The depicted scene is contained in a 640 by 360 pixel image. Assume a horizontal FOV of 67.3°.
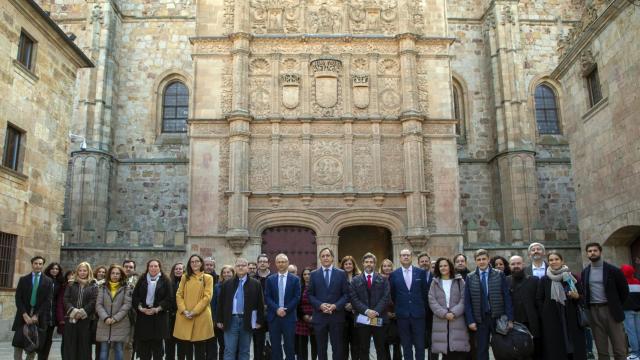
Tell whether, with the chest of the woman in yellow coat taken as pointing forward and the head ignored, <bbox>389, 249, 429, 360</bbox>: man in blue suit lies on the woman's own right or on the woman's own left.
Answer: on the woman's own left

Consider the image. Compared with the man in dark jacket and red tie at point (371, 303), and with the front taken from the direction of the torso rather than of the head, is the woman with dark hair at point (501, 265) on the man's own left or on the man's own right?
on the man's own left

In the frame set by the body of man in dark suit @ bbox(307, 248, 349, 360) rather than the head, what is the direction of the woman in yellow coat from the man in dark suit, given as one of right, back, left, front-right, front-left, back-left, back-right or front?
right

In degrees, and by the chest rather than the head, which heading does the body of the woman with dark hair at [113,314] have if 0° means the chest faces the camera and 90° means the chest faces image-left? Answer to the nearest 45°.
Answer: approximately 0°

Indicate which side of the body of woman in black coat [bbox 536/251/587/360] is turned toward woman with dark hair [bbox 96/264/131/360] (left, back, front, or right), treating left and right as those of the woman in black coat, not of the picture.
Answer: right

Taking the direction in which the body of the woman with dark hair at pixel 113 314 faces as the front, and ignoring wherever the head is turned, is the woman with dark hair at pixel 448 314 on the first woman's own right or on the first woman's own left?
on the first woman's own left

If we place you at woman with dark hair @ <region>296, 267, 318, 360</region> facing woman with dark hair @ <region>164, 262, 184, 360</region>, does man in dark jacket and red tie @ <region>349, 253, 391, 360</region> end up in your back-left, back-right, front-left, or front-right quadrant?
back-left
